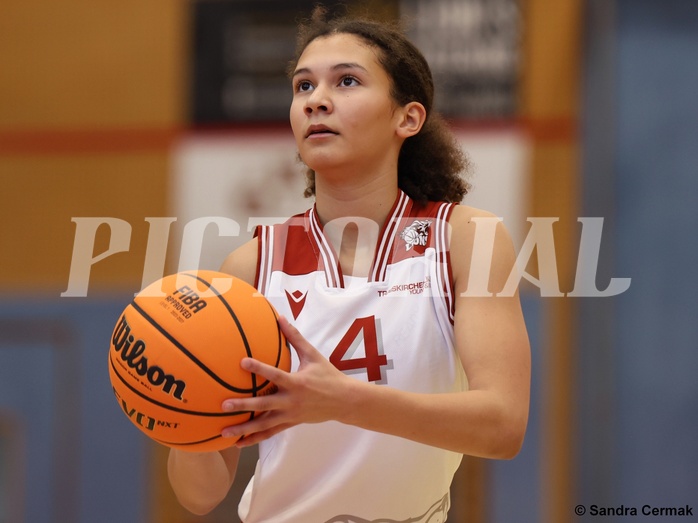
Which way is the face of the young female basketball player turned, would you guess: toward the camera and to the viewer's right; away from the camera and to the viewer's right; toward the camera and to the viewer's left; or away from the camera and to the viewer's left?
toward the camera and to the viewer's left

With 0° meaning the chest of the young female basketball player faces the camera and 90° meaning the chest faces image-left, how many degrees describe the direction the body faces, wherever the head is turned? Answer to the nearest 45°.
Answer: approximately 45°
